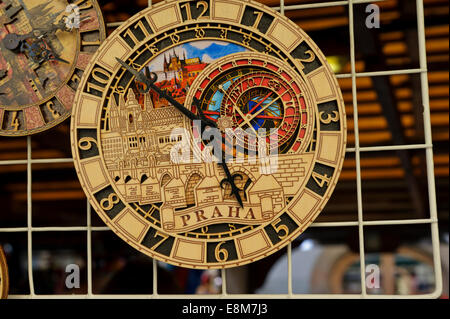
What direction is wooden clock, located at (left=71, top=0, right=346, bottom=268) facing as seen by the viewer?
toward the camera

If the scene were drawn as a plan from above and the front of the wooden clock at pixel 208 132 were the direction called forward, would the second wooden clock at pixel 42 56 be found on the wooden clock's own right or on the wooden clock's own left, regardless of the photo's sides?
on the wooden clock's own right
